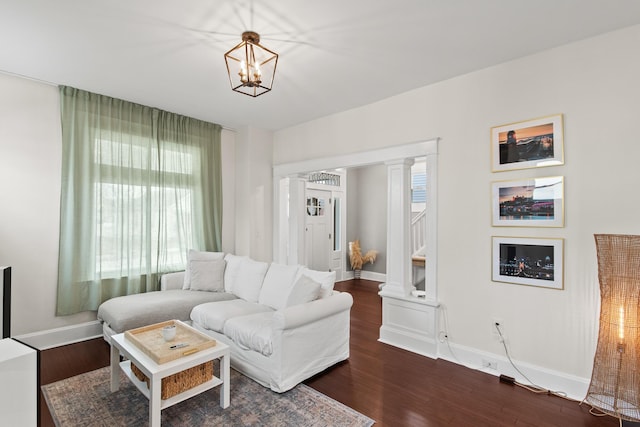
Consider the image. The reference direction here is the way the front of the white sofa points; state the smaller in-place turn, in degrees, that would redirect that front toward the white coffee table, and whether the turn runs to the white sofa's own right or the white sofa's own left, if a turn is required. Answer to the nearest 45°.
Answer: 0° — it already faces it

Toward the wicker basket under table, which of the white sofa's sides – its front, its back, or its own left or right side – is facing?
front

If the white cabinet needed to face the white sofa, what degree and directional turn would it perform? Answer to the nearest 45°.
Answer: approximately 45° to its left

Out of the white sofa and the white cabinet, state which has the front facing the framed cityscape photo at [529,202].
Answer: the white cabinet

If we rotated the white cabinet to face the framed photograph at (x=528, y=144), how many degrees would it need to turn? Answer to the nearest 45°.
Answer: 0° — it already faces it

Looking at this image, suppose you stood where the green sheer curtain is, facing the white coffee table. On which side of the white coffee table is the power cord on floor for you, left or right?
left

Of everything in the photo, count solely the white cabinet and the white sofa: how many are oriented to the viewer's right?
1

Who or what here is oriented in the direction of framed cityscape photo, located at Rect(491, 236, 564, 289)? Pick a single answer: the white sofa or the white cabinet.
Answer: the white cabinet

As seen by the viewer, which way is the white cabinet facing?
to the viewer's right

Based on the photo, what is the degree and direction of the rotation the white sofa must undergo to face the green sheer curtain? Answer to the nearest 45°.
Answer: approximately 90° to its right

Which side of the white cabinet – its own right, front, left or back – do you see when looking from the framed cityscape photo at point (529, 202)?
front

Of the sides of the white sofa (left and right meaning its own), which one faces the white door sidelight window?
back
